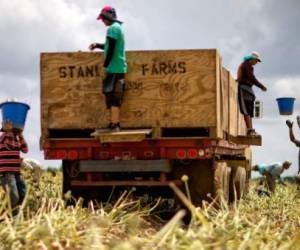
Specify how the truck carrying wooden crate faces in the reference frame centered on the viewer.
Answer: facing away from the viewer

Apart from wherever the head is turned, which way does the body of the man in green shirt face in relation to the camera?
to the viewer's left

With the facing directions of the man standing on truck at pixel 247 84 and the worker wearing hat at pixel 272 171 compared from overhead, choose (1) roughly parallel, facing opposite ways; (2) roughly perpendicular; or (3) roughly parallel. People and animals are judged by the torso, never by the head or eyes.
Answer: roughly parallel

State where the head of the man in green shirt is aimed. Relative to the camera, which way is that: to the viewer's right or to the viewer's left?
to the viewer's left

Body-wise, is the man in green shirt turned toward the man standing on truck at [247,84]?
no
